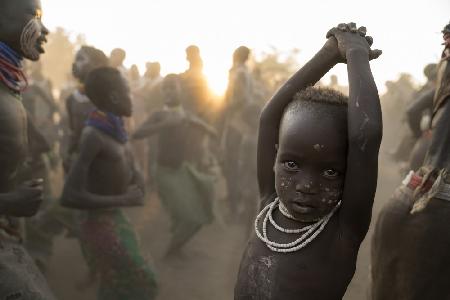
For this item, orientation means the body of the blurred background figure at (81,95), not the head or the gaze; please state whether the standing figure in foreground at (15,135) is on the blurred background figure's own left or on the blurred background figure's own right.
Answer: on the blurred background figure's own right

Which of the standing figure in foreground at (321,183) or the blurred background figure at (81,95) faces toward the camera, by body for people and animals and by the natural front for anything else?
the standing figure in foreground

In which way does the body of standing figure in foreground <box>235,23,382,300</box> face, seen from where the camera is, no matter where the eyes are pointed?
toward the camera

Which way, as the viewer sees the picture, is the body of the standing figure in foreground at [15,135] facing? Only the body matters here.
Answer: to the viewer's right

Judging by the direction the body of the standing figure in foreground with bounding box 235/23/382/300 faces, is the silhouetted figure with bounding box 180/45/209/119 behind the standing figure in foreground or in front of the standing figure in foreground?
behind

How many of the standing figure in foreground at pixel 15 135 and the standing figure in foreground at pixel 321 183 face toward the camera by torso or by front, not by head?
1

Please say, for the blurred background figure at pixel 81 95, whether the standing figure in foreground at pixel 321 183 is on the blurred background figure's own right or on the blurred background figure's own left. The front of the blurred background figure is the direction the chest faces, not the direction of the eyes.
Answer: on the blurred background figure's own right

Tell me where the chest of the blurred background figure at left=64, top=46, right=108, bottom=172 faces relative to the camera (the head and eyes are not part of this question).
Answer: to the viewer's left
